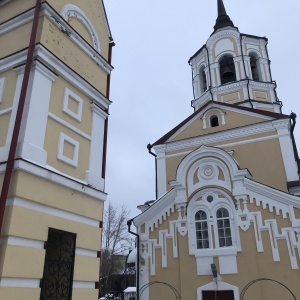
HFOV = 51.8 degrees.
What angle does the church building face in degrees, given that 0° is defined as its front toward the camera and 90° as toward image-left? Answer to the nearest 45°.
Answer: approximately 0°
